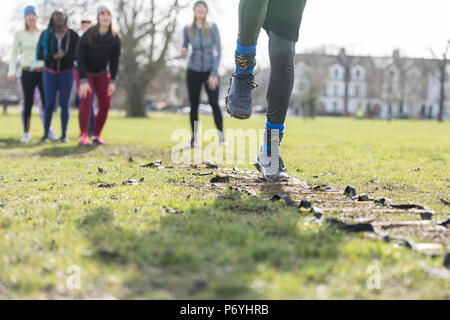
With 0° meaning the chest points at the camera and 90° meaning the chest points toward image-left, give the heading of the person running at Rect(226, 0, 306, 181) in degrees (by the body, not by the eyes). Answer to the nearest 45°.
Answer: approximately 0°

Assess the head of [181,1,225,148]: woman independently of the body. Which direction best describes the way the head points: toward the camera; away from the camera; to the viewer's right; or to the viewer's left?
toward the camera

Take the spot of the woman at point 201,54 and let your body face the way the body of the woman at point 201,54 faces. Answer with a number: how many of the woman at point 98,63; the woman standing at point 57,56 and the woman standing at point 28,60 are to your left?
0

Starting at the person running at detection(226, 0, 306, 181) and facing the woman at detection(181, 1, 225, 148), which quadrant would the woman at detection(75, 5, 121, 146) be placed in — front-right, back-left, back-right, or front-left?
front-left

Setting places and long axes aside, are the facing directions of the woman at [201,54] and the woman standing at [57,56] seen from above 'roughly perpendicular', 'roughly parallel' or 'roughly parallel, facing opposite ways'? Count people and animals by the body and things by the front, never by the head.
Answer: roughly parallel

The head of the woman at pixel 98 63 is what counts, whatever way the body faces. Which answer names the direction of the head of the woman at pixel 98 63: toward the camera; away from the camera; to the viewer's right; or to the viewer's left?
toward the camera

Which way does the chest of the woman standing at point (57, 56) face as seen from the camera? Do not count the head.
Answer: toward the camera

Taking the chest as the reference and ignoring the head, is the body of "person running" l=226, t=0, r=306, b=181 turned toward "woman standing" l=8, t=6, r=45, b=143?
no

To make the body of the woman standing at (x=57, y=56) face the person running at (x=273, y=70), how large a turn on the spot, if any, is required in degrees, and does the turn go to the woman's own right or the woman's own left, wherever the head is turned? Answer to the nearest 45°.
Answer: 0° — they already face them

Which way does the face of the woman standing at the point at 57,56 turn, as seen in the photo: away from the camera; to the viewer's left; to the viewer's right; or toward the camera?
toward the camera

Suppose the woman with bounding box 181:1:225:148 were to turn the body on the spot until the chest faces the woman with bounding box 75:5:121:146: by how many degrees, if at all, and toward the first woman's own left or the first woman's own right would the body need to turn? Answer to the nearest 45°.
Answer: approximately 90° to the first woman's own right

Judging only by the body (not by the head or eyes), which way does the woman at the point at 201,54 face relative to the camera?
toward the camera

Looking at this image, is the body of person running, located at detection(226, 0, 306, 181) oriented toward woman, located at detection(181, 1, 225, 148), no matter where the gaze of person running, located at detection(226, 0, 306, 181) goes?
no

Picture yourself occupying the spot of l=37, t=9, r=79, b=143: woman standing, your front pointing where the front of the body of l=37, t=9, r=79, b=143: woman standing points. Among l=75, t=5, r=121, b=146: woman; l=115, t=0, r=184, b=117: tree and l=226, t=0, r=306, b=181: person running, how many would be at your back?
1

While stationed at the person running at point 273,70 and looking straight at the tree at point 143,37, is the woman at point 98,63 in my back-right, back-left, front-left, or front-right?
front-left

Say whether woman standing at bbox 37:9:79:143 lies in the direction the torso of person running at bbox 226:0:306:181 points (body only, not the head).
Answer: no

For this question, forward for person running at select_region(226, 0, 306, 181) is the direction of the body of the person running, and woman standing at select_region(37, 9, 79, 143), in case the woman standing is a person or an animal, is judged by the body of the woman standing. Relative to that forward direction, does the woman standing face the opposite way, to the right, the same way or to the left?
the same way
